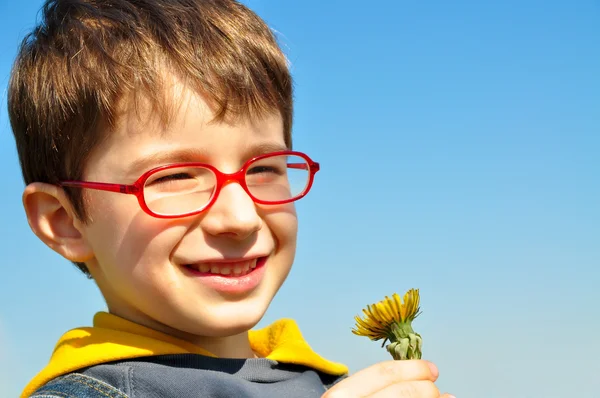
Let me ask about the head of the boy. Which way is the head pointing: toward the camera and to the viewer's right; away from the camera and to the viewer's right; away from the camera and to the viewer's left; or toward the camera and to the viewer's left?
toward the camera and to the viewer's right
